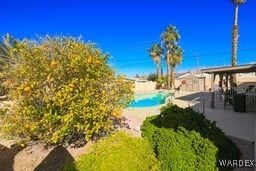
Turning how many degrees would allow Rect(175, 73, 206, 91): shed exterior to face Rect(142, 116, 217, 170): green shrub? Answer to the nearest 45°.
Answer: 0° — it already faces it

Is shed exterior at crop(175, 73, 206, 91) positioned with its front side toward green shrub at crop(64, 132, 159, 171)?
yes

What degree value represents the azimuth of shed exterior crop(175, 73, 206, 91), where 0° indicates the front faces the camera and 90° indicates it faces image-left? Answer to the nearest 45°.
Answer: approximately 0°
